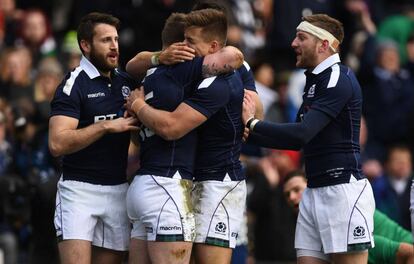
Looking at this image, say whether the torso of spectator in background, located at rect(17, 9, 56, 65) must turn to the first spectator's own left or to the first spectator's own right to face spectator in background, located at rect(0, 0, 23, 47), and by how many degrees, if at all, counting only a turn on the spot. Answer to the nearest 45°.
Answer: approximately 90° to the first spectator's own right

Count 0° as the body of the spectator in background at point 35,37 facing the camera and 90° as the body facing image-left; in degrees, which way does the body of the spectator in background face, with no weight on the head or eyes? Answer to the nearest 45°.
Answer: approximately 0°

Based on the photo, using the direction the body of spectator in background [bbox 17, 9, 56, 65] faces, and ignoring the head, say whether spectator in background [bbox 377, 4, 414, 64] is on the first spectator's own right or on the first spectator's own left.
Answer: on the first spectator's own left

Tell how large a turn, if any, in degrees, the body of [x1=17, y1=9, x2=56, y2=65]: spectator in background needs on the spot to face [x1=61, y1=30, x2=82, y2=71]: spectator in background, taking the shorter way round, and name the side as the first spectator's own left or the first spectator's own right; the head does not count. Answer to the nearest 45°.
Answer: approximately 45° to the first spectator's own left

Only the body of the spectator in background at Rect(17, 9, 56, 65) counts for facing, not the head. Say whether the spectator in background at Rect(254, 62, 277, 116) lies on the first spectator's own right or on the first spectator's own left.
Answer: on the first spectator's own left

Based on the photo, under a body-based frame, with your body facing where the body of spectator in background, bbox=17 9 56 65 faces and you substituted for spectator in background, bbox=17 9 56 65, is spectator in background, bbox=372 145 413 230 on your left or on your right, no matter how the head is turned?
on your left

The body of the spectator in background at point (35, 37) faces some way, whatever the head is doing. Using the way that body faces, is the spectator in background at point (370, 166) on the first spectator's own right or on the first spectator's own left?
on the first spectator's own left

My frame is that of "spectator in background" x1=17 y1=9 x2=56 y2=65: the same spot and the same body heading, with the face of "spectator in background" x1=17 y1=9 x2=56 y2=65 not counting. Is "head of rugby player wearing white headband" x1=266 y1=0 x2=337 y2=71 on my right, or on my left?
on my left

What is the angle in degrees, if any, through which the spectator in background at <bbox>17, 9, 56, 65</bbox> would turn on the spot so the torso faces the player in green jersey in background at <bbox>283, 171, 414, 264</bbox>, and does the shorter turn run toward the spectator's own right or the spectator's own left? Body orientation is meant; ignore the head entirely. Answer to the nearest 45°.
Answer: approximately 45° to the spectator's own left
